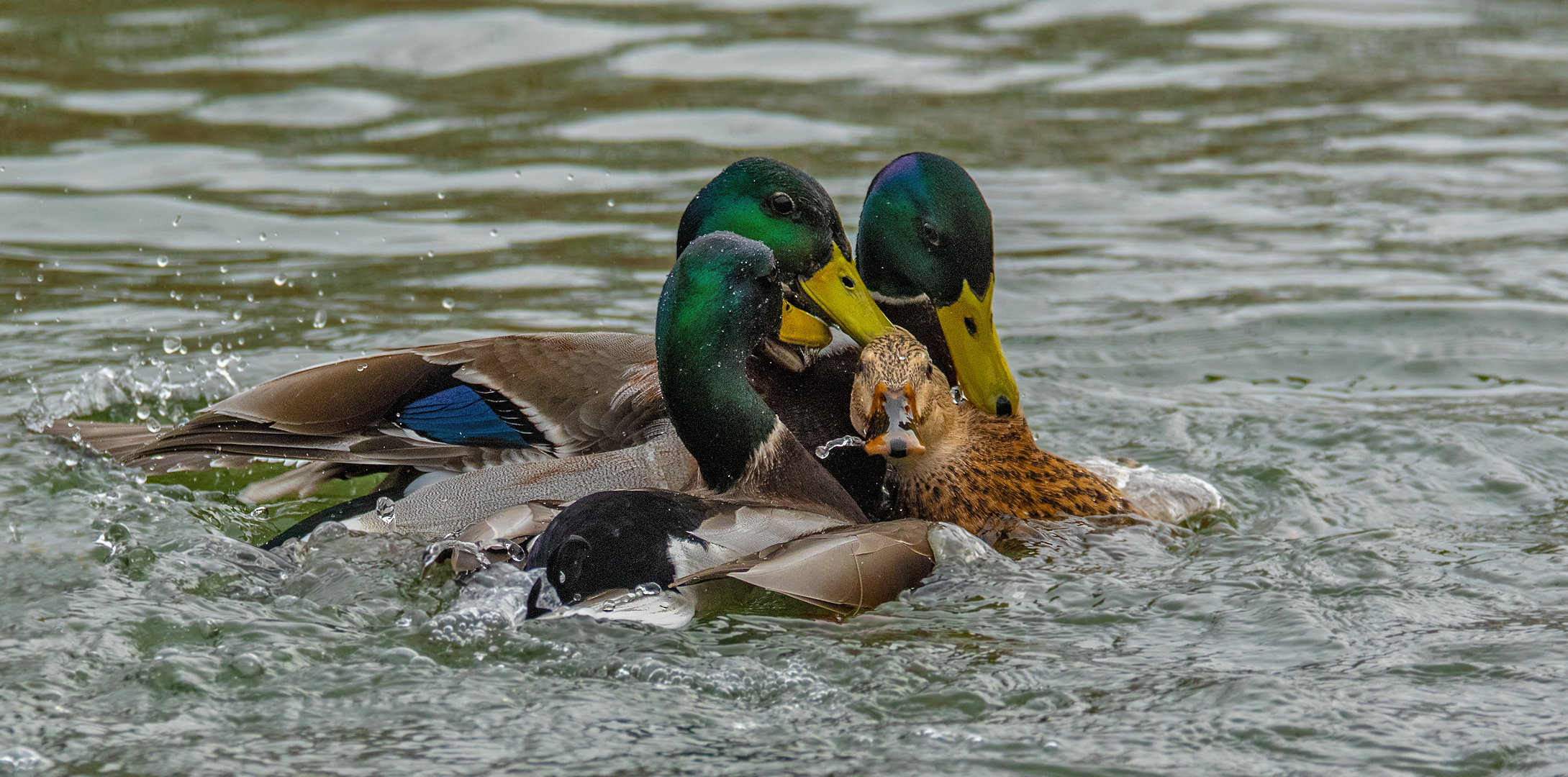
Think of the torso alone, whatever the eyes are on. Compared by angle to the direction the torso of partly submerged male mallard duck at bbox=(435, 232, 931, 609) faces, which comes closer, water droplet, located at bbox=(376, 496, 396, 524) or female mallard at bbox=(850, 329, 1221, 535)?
the female mallard

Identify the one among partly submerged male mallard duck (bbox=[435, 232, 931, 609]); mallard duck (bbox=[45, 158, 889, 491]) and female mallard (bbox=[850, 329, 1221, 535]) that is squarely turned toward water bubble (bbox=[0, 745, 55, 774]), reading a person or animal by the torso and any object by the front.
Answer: the female mallard

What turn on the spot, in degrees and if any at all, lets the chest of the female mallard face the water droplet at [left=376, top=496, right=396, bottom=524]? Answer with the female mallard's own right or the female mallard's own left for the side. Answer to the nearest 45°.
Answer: approximately 45° to the female mallard's own right

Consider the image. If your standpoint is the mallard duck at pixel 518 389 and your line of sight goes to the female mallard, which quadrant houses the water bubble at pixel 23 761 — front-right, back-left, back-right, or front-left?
back-right

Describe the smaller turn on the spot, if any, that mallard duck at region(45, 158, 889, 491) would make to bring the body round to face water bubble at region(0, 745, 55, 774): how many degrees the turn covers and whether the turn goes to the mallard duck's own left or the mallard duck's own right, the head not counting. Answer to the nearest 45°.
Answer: approximately 135° to the mallard duck's own right

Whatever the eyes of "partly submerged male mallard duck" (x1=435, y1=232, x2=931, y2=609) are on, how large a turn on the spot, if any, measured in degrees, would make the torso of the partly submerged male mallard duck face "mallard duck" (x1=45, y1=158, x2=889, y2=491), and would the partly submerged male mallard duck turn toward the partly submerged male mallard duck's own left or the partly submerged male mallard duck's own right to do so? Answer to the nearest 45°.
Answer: approximately 90° to the partly submerged male mallard duck's own left

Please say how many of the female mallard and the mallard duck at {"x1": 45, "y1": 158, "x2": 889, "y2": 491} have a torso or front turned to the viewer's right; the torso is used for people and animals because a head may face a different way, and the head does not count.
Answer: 1

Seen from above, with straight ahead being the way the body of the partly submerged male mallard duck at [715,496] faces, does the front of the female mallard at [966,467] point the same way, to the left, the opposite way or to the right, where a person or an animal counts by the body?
the opposite way

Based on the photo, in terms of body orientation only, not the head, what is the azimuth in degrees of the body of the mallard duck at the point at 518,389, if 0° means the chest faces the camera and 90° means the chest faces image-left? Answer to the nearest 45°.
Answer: approximately 270°
